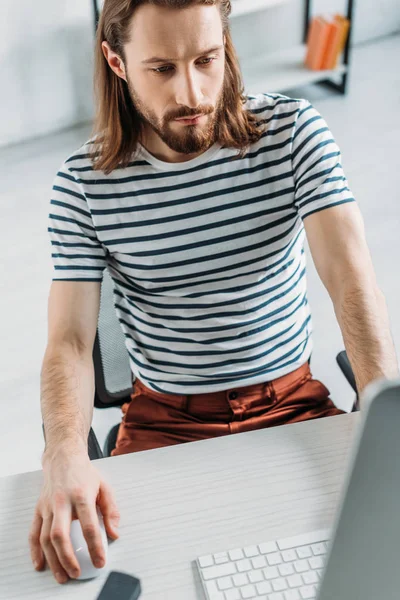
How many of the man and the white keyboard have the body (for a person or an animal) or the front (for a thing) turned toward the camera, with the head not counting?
1

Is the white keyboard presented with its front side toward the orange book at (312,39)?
yes

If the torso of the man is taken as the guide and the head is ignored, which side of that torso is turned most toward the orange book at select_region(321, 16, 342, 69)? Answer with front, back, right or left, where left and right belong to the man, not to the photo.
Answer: back

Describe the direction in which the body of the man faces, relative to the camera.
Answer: toward the camera

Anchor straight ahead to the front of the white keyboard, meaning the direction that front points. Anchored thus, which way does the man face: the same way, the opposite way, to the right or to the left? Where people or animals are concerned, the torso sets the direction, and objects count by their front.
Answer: the opposite way

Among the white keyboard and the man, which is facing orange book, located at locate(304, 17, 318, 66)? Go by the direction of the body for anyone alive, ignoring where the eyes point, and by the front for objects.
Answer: the white keyboard

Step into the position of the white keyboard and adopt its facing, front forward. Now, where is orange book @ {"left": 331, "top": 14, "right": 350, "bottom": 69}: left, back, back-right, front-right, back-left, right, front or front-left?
front

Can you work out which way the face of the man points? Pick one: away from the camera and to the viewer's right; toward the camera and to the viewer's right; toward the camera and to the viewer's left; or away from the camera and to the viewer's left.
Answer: toward the camera and to the viewer's right

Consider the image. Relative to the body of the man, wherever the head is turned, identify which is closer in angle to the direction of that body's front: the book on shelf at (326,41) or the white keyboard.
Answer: the white keyboard

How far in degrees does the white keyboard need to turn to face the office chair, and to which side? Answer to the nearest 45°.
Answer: approximately 45° to its left

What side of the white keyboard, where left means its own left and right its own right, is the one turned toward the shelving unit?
front

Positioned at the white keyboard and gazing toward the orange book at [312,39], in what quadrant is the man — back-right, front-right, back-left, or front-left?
front-left

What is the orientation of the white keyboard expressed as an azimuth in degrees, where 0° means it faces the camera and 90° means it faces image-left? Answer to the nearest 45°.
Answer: approximately 180°

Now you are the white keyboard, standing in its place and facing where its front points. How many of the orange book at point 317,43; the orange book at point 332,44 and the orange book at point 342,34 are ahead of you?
3

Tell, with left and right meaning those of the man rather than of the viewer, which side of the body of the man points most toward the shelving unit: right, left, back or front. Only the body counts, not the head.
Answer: back
